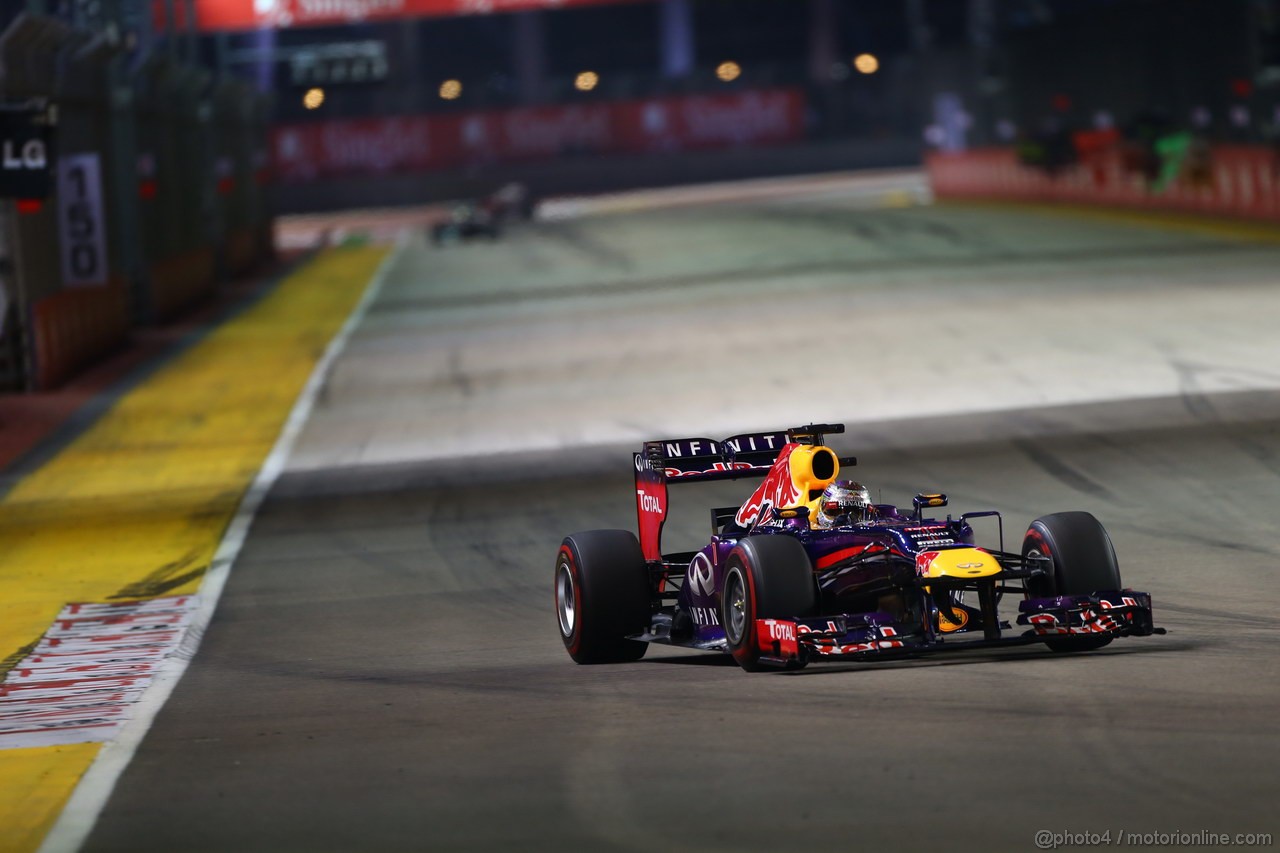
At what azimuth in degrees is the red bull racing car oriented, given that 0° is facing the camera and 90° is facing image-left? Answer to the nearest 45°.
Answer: approximately 315°

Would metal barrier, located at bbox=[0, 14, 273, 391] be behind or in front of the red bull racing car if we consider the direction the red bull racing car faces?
behind

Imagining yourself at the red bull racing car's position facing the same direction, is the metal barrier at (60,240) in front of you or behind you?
behind

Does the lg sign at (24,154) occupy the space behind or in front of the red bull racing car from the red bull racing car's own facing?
behind

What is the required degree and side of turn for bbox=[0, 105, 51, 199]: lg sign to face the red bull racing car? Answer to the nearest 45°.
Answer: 0° — it already faces it
